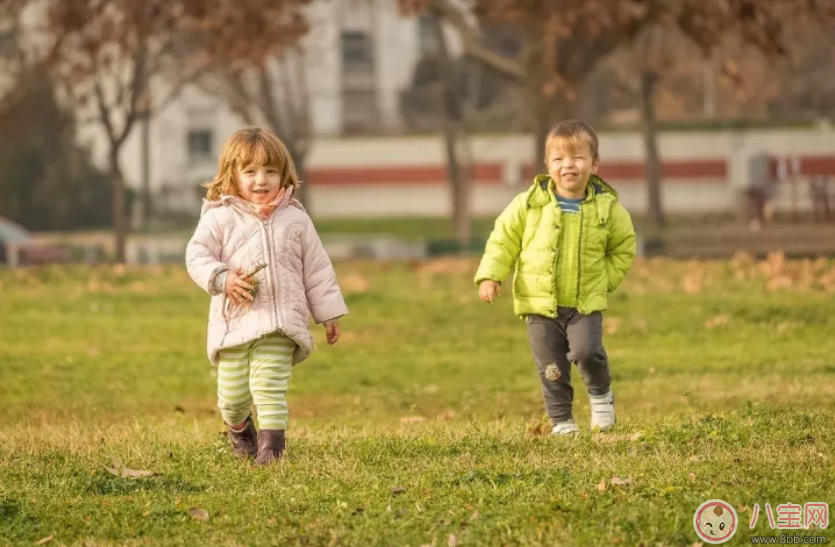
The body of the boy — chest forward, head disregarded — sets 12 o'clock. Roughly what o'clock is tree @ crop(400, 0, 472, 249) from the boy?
The tree is roughly at 6 o'clock from the boy.

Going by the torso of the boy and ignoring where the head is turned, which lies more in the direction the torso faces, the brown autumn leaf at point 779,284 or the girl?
the girl

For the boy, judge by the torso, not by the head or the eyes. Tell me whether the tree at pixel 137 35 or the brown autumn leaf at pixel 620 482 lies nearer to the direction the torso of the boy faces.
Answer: the brown autumn leaf

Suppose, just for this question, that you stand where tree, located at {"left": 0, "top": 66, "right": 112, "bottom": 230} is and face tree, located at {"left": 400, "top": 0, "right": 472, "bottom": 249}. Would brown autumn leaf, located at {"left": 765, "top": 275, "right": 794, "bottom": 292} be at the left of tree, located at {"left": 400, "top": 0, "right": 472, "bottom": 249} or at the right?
right

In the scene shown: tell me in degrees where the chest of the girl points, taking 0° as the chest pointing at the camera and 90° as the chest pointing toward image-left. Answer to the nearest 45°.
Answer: approximately 0°

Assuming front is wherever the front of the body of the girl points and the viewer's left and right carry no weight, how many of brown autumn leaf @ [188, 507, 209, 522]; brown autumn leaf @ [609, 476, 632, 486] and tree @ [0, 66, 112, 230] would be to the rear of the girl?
1

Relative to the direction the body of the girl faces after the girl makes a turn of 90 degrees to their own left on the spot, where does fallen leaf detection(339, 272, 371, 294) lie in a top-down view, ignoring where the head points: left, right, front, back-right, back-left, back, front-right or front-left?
left

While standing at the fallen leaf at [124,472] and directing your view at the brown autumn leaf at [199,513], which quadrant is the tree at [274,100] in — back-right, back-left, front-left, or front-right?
back-left

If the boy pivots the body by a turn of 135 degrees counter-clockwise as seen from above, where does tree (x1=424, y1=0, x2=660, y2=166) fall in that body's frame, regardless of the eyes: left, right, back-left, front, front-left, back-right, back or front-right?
front-left

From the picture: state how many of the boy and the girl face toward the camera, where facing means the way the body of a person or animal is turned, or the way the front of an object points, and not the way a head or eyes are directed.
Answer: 2

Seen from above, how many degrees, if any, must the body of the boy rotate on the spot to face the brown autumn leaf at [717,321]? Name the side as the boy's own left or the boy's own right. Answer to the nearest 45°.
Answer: approximately 180°
